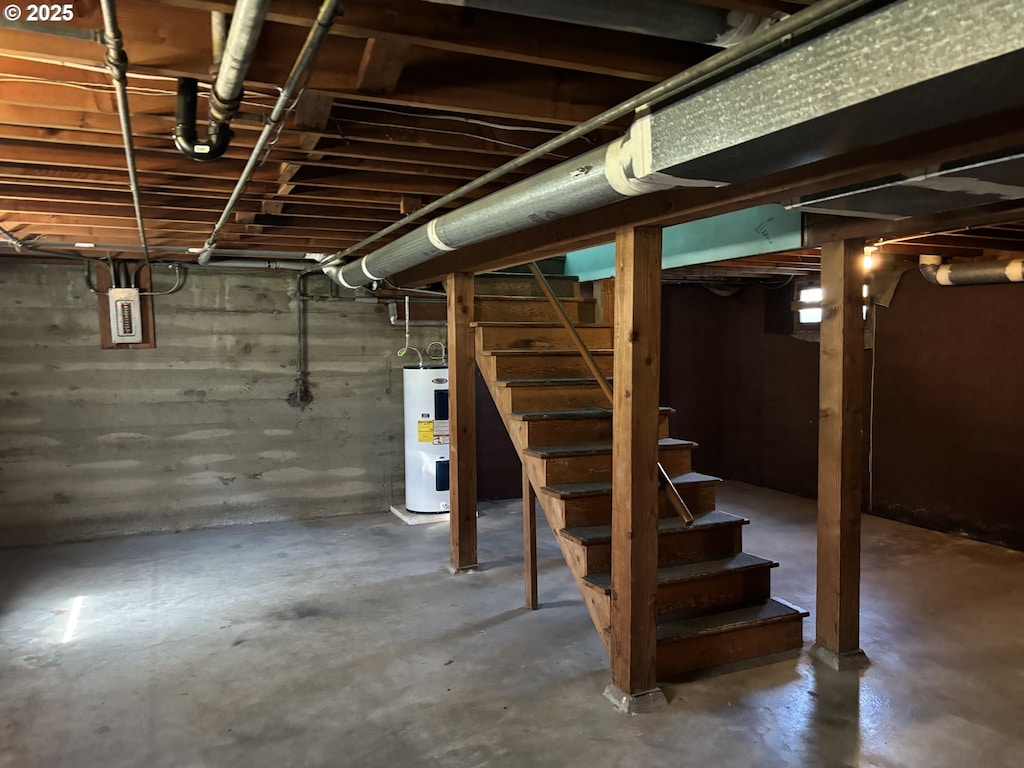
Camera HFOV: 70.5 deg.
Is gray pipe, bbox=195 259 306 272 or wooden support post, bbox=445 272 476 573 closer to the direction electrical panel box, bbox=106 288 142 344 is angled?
the wooden support post

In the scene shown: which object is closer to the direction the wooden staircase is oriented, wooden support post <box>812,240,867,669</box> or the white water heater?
the wooden support post

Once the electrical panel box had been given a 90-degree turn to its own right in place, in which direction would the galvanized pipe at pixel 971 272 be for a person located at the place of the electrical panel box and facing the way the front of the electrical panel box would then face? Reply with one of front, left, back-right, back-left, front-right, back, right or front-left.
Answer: back-left

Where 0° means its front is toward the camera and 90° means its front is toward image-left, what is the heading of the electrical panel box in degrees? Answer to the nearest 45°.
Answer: approximately 0°

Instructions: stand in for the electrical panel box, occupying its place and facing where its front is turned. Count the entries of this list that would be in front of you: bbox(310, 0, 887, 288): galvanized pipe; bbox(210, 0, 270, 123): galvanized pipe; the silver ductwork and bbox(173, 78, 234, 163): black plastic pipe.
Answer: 4

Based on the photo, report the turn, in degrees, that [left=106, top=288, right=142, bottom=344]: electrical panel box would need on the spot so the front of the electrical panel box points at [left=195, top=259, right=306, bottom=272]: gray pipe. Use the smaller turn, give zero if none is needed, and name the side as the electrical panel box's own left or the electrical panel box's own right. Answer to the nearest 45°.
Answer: approximately 90° to the electrical panel box's own left

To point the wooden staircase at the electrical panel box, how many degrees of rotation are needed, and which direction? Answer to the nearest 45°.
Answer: approximately 135° to its right

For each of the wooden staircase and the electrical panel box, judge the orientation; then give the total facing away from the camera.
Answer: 0

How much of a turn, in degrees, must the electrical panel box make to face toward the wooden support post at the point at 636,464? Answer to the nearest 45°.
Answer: approximately 45° to its left

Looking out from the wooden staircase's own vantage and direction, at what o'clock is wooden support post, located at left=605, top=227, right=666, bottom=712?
The wooden support post is roughly at 1 o'clock from the wooden staircase.

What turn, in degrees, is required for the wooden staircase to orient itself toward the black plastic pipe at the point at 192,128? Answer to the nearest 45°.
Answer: approximately 90° to its right

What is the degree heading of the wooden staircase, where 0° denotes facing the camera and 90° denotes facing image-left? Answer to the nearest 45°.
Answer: approximately 315°

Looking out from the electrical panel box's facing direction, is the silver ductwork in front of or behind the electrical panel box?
in front
